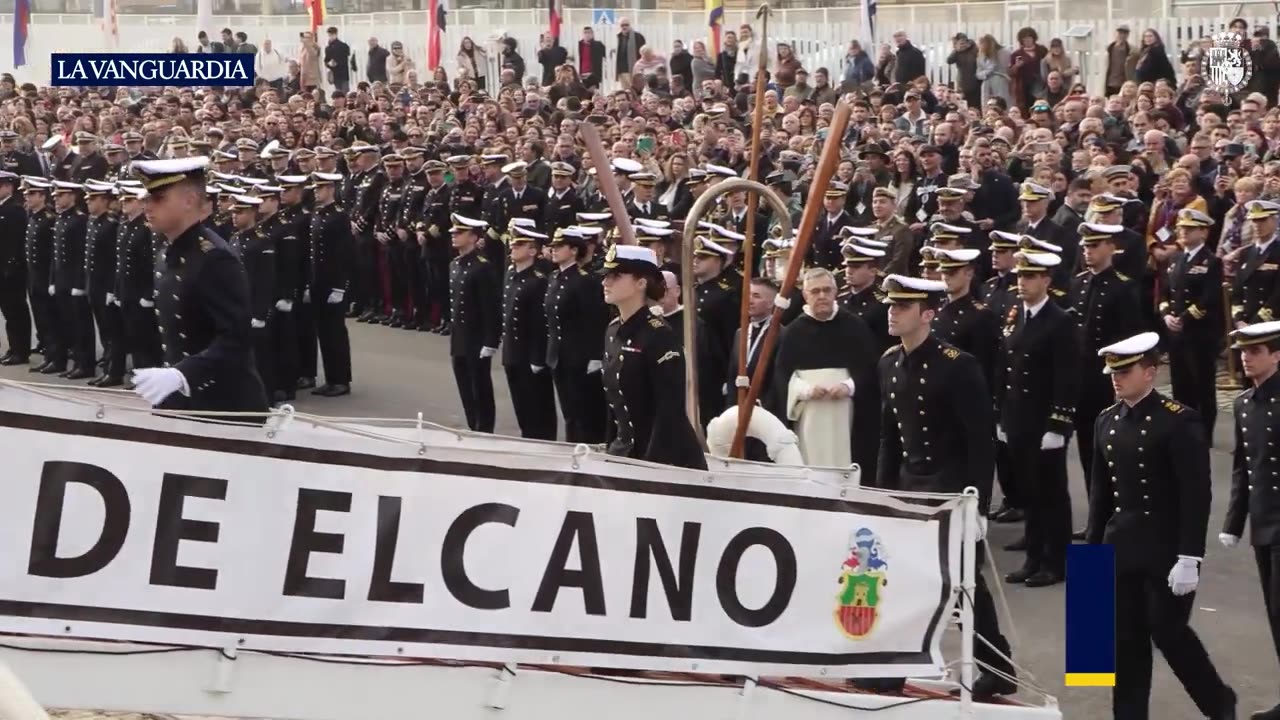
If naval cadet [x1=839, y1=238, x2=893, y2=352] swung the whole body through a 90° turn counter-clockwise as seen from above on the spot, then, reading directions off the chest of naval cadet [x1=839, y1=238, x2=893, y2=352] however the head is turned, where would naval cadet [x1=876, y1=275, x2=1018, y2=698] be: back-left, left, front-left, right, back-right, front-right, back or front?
front-right

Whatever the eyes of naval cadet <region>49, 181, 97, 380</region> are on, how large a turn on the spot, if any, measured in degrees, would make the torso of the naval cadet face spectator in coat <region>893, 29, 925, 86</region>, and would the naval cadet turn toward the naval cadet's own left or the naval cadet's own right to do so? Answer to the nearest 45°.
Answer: approximately 135° to the naval cadet's own left

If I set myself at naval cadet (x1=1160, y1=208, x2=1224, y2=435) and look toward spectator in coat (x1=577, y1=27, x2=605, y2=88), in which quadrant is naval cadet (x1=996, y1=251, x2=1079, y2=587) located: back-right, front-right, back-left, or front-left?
back-left

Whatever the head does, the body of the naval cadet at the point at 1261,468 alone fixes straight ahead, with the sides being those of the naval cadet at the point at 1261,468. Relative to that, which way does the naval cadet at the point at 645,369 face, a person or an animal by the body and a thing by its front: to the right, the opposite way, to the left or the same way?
the same way

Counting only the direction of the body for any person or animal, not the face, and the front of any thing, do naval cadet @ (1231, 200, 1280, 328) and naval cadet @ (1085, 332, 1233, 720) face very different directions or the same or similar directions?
same or similar directions

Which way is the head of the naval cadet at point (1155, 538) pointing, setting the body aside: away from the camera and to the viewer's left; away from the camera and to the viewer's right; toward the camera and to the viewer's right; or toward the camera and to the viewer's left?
toward the camera and to the viewer's left

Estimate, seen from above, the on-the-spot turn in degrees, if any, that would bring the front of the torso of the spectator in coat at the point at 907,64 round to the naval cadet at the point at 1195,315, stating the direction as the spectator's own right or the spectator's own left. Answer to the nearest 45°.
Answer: approximately 45° to the spectator's own left

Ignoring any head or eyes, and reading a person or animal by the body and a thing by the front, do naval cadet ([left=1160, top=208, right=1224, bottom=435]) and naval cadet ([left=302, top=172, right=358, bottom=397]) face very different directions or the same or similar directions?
same or similar directions

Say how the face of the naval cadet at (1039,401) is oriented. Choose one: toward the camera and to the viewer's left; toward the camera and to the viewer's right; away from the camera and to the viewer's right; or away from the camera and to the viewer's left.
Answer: toward the camera and to the viewer's left

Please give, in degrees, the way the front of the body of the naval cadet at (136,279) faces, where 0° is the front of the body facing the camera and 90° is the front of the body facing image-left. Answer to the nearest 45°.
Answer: approximately 45°

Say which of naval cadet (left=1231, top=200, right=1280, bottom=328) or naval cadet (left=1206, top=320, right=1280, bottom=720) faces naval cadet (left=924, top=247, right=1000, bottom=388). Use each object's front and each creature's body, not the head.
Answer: naval cadet (left=1231, top=200, right=1280, bottom=328)

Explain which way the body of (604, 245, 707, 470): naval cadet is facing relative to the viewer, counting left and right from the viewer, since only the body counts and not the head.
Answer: facing the viewer and to the left of the viewer

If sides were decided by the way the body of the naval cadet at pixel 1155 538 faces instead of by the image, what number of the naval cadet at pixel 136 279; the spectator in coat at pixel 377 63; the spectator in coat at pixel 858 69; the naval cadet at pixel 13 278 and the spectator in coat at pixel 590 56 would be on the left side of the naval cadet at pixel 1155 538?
0

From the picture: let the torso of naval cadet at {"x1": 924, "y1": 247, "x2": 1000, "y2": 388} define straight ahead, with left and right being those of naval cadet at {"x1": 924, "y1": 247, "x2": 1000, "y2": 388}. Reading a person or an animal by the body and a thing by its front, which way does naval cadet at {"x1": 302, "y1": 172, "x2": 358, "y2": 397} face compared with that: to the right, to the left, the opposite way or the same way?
the same way

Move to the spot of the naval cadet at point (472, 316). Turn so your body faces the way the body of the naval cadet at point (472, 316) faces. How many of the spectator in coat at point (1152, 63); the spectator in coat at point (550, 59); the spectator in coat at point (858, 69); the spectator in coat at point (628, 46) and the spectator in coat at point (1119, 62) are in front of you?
0

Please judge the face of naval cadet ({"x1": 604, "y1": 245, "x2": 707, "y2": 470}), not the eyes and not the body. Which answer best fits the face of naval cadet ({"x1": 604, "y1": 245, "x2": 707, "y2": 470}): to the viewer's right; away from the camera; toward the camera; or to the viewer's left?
to the viewer's left

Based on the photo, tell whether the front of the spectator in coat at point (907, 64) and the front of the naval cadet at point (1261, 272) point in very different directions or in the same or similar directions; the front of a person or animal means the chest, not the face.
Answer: same or similar directions

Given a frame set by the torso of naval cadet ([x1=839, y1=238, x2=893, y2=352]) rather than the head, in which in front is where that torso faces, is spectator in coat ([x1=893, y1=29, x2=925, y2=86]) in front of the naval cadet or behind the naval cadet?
behind
